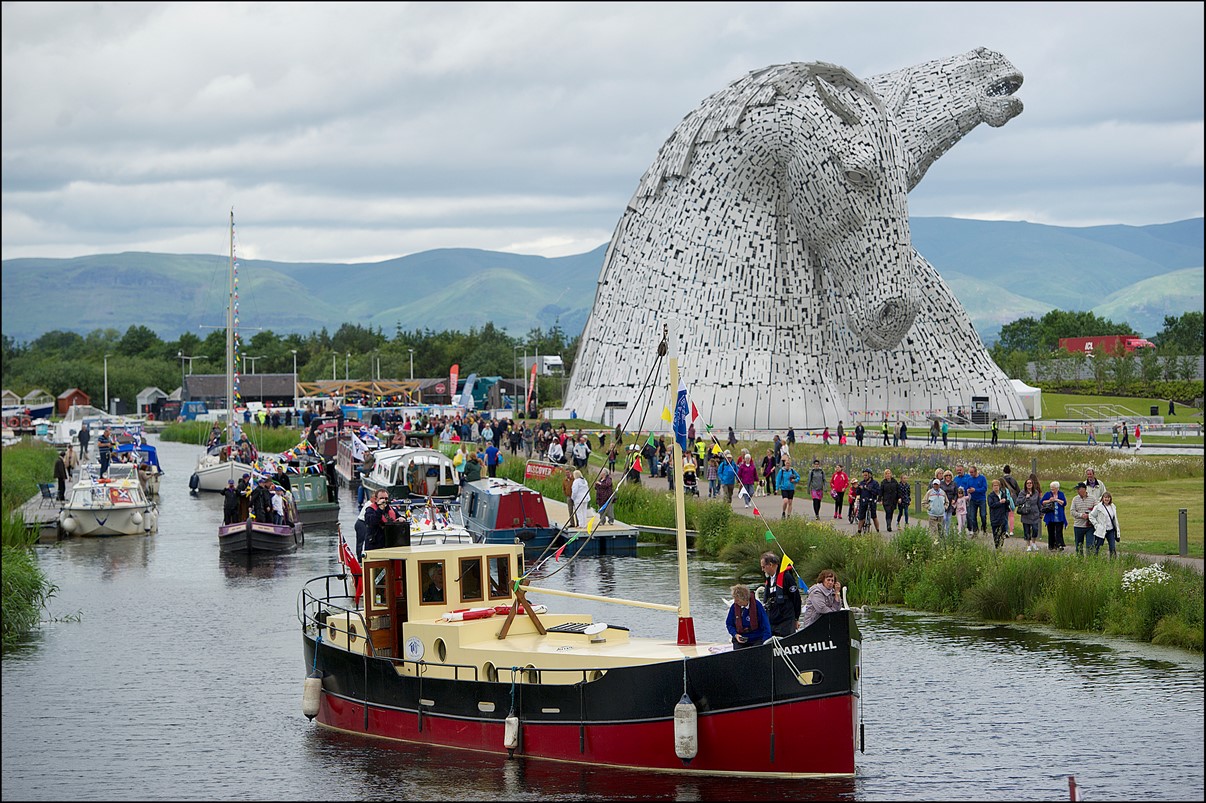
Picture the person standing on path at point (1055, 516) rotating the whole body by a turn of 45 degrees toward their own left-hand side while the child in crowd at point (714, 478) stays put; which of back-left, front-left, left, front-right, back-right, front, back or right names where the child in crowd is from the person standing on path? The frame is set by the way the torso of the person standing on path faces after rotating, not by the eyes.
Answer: back

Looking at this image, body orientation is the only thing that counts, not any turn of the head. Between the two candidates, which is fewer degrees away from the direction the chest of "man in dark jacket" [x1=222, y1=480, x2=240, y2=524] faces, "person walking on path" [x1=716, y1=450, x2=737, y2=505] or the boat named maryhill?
the boat named maryhill

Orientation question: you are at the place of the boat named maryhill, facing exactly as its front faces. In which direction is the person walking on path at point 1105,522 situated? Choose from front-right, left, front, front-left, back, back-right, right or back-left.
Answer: left

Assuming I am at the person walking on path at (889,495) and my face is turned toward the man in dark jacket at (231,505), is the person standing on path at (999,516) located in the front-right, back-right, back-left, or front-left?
back-left

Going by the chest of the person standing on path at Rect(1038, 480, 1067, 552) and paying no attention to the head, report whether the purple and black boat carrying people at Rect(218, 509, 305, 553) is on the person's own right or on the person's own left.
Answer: on the person's own right

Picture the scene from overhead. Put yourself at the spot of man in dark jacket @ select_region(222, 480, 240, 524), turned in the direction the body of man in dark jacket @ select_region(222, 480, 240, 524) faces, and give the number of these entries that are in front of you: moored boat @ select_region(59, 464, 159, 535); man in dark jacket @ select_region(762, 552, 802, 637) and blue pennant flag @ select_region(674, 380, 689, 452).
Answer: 2

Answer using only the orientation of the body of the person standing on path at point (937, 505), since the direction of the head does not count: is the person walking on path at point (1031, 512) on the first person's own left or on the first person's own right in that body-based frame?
on the first person's own left

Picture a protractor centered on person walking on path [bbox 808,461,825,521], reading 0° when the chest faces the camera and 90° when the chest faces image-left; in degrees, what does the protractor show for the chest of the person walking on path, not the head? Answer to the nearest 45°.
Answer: approximately 0°

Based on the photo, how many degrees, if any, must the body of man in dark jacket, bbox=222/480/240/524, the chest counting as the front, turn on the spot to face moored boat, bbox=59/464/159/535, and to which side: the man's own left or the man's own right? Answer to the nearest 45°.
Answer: approximately 135° to the man's own right

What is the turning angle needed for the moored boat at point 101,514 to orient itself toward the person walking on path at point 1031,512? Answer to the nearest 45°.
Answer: approximately 45° to its left
